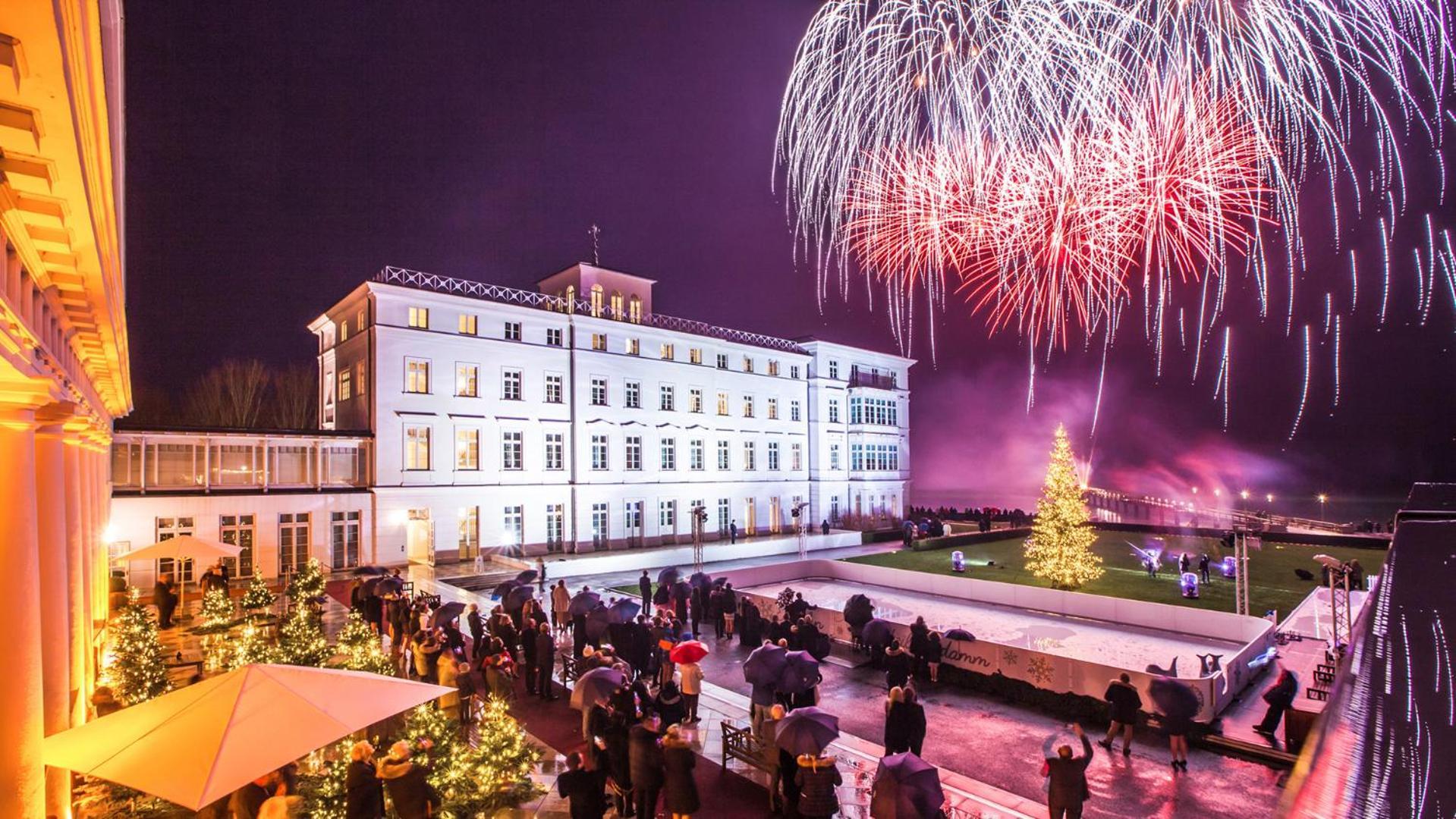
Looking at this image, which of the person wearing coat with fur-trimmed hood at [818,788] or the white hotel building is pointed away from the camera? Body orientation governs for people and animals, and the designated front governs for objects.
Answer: the person wearing coat with fur-trimmed hood

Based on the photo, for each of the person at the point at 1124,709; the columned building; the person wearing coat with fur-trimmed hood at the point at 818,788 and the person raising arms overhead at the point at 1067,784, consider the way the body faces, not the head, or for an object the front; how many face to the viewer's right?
1

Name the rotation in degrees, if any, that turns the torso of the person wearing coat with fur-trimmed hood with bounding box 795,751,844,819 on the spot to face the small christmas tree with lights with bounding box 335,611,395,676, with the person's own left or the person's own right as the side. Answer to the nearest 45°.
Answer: approximately 45° to the person's own left

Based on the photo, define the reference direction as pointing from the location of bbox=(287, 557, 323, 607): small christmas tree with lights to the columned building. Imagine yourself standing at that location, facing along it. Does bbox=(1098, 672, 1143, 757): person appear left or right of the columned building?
left

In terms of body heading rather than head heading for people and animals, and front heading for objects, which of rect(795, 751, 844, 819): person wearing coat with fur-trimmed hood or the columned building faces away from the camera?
the person wearing coat with fur-trimmed hood

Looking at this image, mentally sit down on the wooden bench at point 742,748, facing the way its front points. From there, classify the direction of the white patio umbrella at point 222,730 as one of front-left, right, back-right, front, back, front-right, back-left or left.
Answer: back

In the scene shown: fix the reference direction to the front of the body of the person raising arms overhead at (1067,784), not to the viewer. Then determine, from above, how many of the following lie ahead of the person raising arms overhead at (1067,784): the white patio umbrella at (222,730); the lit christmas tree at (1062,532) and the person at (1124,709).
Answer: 2

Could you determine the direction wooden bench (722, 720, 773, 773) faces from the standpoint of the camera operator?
facing away from the viewer and to the right of the viewer

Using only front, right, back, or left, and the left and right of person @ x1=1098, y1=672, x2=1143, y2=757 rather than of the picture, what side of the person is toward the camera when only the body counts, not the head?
back

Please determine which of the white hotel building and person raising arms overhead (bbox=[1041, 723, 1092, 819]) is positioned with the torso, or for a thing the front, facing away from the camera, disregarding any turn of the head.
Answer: the person raising arms overhead

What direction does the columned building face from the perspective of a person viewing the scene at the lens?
facing to the right of the viewer

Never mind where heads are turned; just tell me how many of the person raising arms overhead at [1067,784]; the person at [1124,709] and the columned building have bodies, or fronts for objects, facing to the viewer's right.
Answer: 1

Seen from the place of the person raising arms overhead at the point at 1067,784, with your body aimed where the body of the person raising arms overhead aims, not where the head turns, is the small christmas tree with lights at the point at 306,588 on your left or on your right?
on your left

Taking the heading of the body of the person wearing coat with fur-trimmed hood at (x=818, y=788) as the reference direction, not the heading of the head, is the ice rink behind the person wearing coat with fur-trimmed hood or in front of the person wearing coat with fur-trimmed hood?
in front

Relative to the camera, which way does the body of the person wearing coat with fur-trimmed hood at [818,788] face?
away from the camera
